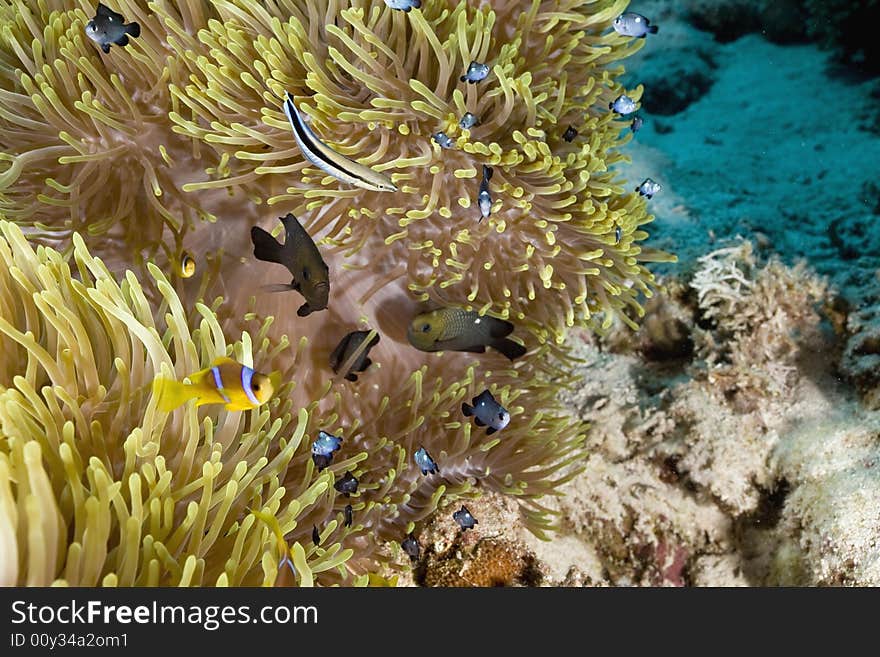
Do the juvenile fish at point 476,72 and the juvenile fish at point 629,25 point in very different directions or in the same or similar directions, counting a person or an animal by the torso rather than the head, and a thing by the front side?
very different directions

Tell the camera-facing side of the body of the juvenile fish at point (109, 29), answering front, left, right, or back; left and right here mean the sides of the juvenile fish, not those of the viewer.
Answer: left

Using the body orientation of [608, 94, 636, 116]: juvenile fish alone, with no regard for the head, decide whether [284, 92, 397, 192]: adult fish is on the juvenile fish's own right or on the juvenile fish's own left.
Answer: on the juvenile fish's own right

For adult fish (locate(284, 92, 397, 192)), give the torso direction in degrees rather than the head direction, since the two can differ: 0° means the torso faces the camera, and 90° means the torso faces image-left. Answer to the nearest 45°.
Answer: approximately 270°

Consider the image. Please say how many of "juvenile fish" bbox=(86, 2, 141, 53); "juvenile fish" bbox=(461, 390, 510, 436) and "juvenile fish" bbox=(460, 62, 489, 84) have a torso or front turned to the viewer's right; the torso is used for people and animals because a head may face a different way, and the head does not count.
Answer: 2

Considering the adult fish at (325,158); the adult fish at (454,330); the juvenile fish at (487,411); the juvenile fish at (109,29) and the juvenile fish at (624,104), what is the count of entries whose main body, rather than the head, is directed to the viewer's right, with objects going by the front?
3

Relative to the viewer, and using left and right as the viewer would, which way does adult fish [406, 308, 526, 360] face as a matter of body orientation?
facing to the left of the viewer

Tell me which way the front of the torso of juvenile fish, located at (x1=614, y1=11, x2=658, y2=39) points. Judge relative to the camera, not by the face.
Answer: to the viewer's left
